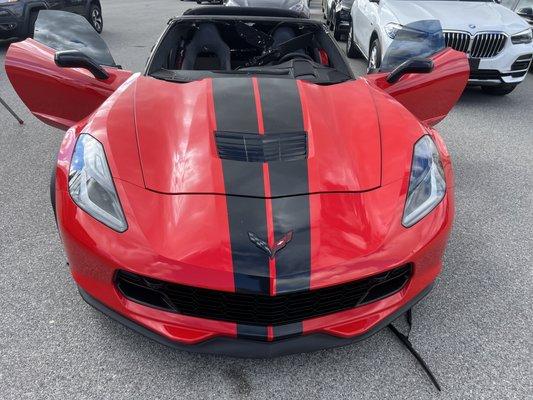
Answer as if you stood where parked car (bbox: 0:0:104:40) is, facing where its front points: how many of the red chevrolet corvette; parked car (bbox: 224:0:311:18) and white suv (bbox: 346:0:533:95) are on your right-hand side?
0

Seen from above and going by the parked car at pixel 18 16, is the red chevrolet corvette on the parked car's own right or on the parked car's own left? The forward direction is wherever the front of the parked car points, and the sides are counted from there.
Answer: on the parked car's own left

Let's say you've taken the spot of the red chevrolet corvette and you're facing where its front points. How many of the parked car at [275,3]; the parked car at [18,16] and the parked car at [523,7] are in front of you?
0

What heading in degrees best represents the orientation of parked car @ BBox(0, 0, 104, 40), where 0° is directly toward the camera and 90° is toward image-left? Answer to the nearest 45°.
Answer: approximately 45°

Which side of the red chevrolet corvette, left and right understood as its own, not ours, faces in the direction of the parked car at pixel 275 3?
back

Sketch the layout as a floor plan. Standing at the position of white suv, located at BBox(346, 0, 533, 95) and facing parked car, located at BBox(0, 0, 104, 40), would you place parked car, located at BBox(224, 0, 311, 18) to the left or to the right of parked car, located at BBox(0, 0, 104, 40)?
right

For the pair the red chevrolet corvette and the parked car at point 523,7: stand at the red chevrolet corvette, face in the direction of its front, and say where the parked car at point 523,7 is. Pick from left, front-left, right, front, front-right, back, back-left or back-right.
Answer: back-left

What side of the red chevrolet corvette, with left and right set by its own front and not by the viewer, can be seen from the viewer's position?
front

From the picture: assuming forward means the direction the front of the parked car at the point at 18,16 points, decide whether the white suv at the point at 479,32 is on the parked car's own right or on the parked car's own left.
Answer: on the parked car's own left

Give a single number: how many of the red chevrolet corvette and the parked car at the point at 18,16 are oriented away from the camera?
0
